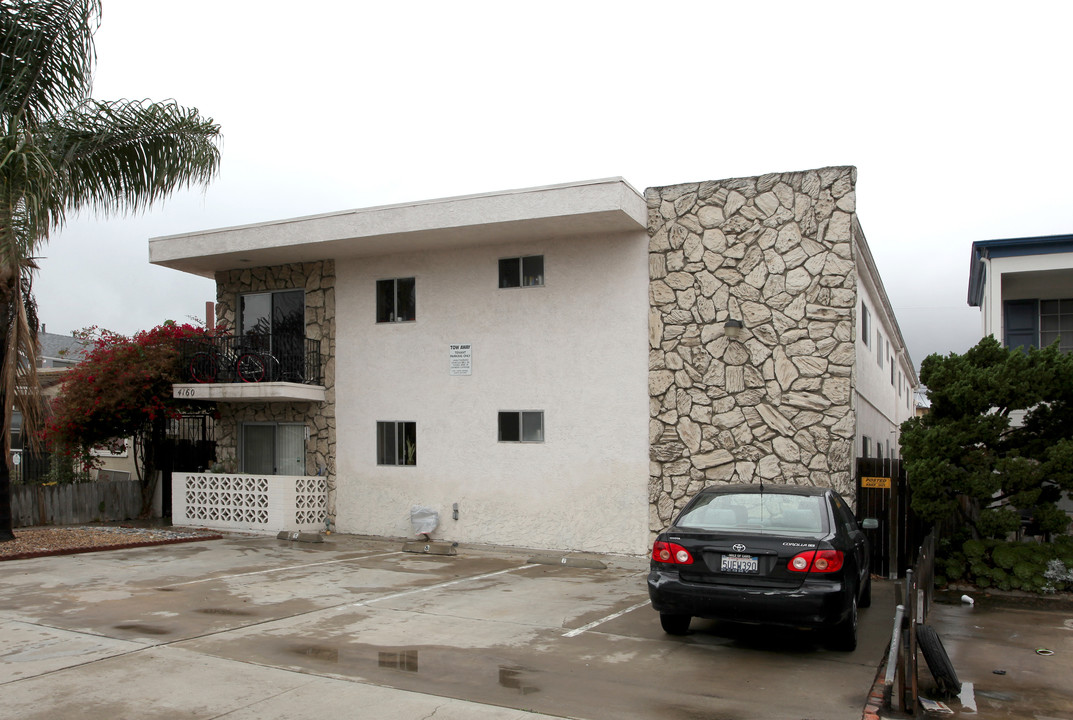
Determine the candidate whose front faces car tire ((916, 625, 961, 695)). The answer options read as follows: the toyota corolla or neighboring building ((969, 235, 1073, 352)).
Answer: the neighboring building

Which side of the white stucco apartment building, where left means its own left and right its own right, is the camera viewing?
front

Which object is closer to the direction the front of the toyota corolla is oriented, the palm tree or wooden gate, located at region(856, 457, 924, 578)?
the wooden gate

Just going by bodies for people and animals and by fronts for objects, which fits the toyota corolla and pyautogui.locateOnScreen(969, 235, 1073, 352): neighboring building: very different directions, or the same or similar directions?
very different directions

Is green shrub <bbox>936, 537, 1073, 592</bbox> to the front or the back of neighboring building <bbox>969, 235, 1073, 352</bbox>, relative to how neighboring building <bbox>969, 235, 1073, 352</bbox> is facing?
to the front

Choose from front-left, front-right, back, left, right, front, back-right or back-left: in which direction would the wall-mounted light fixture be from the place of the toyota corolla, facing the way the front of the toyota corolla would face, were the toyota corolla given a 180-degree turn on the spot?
back

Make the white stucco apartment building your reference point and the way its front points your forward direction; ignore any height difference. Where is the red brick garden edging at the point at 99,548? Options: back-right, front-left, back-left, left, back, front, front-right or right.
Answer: right

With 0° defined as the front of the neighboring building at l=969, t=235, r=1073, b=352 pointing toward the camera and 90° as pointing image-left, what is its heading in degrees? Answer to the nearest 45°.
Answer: approximately 0°

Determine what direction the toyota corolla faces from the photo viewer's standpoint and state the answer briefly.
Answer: facing away from the viewer

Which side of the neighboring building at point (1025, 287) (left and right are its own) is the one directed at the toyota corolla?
front
